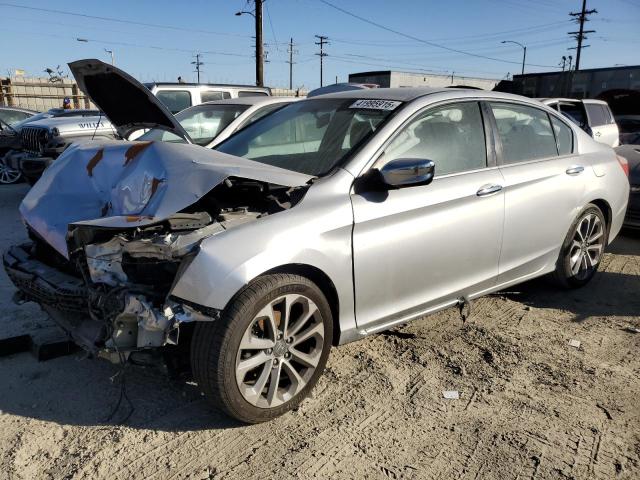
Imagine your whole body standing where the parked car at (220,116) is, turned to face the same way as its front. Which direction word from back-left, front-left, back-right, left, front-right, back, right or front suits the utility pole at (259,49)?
back-right

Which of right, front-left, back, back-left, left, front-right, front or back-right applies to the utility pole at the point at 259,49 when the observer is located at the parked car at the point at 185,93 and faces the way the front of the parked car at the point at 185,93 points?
back-right

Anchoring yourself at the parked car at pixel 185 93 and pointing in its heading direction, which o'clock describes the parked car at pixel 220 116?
the parked car at pixel 220 116 is roughly at 10 o'clock from the parked car at pixel 185 93.

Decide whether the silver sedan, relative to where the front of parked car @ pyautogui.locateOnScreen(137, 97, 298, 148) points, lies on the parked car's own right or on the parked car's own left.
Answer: on the parked car's own left

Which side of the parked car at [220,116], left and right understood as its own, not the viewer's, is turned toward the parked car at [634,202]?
left

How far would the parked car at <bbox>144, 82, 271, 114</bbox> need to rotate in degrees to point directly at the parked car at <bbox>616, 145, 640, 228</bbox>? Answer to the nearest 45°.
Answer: approximately 90° to its left

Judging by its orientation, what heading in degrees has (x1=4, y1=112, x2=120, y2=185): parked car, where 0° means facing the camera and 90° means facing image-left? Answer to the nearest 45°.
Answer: approximately 45°

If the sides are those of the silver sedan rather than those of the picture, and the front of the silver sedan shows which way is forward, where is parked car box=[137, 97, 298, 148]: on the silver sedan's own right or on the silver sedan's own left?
on the silver sedan's own right

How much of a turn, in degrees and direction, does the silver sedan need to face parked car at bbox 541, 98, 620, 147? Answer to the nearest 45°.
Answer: approximately 180°

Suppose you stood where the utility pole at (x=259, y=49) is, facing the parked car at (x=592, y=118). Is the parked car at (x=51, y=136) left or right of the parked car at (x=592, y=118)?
right
